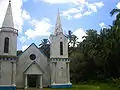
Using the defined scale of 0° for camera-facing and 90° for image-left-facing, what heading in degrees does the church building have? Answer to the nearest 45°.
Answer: approximately 0°
